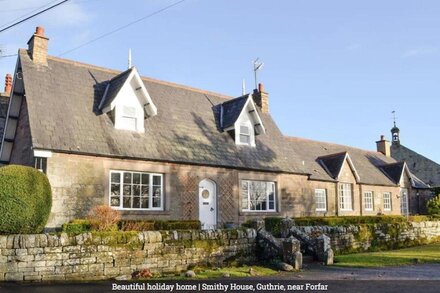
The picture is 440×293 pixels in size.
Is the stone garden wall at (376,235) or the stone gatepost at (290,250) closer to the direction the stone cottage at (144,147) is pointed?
the stone gatepost

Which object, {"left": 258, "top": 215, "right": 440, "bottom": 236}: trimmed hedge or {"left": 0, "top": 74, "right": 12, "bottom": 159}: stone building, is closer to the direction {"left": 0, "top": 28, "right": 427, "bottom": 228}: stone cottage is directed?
the trimmed hedge

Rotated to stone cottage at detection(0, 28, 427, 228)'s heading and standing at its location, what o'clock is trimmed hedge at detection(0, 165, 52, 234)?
The trimmed hedge is roughly at 2 o'clock from the stone cottage.

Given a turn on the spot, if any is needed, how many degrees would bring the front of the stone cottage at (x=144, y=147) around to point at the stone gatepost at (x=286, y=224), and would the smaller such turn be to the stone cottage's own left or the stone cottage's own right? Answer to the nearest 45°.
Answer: approximately 45° to the stone cottage's own left

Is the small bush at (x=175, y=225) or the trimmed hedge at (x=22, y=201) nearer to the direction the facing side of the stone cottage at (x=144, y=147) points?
the small bush

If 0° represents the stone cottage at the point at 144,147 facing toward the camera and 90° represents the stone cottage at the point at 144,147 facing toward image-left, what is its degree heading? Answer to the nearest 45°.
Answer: approximately 315°

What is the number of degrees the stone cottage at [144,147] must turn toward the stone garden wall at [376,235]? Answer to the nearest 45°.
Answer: approximately 45° to its left

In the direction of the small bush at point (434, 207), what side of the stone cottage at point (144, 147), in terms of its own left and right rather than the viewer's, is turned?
left

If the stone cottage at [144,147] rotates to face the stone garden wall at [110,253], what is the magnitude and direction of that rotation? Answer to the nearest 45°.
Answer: approximately 45° to its right

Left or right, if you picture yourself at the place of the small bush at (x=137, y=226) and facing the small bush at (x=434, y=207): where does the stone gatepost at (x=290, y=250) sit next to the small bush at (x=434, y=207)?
right

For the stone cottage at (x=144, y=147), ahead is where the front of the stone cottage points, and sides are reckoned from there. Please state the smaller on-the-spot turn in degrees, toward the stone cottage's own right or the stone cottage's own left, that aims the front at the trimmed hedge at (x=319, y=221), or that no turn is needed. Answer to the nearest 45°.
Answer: approximately 45° to the stone cottage's own left
